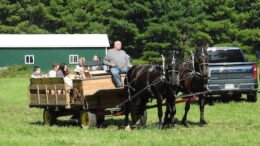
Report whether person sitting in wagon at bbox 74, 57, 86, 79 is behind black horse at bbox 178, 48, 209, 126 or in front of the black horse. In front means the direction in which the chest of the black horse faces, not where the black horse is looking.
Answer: behind

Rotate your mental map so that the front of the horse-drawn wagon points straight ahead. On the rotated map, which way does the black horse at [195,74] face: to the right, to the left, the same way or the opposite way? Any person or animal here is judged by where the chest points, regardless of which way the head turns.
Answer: the same way

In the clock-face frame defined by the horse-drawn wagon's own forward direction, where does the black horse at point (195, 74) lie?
The black horse is roughly at 11 o'clock from the horse-drawn wagon.

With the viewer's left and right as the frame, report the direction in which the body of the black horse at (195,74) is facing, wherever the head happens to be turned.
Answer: facing the viewer and to the right of the viewer

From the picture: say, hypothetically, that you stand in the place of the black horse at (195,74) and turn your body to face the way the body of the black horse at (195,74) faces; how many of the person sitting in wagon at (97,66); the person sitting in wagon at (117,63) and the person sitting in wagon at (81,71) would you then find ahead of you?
0

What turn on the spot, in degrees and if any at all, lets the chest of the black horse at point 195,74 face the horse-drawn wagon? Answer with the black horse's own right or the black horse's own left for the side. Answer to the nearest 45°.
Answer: approximately 135° to the black horse's own right
